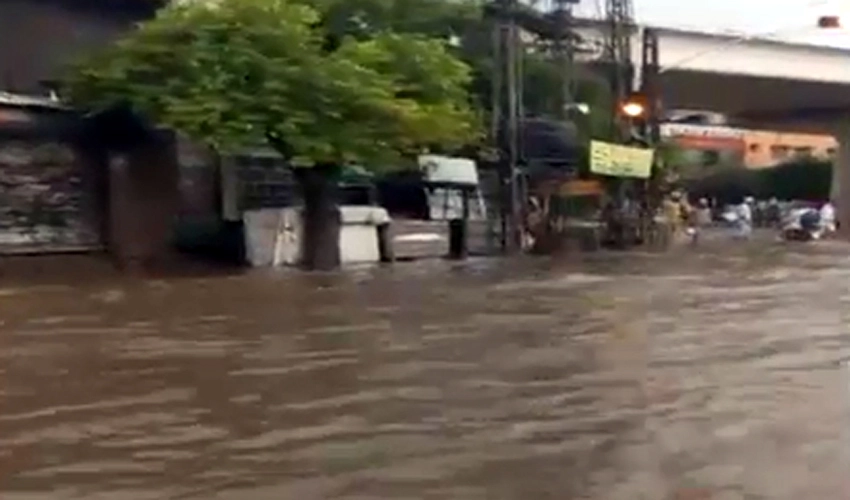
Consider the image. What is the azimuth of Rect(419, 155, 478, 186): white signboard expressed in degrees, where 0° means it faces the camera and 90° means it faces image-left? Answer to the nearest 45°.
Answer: approximately 0°

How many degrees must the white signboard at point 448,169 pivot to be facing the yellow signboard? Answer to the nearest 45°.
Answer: approximately 135° to its left

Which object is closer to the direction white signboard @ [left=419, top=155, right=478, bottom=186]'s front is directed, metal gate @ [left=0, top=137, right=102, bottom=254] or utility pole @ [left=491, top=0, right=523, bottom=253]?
the metal gate

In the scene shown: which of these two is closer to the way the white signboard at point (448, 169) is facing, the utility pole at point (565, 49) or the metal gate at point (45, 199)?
the metal gate

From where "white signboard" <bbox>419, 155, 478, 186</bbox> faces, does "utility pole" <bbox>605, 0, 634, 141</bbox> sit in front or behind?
behind

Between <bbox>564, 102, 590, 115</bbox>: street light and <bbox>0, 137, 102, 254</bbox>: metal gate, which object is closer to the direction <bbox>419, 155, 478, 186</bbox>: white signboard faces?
the metal gate
